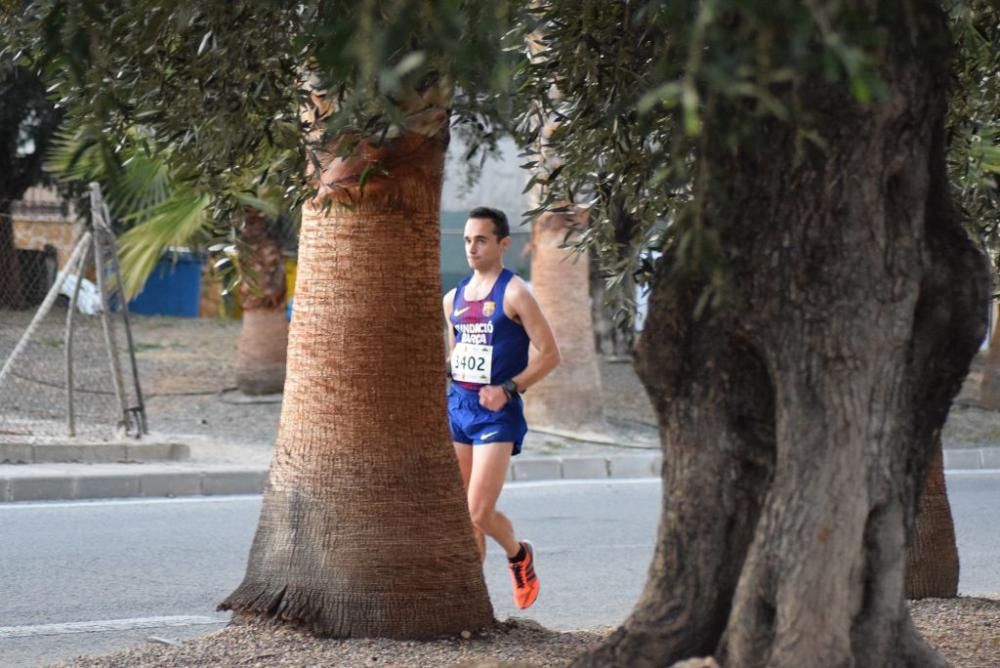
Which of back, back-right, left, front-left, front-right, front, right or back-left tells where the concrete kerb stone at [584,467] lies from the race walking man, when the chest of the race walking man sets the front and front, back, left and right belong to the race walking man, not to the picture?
back-right

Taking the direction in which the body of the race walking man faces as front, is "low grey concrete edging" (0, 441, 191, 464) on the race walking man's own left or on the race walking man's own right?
on the race walking man's own right

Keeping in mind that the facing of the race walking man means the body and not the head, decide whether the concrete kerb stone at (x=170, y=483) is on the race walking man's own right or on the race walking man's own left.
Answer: on the race walking man's own right

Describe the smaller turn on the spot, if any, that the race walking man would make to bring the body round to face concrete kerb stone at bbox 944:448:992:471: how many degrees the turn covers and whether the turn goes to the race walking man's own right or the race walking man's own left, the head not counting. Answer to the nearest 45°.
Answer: approximately 180°

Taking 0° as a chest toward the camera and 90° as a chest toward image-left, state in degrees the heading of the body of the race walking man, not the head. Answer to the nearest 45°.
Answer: approximately 45°

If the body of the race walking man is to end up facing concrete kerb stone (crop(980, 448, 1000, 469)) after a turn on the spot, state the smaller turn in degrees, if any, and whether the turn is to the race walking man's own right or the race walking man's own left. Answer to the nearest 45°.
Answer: approximately 180°

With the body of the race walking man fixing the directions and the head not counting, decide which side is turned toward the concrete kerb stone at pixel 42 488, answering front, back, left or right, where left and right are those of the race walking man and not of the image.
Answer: right
